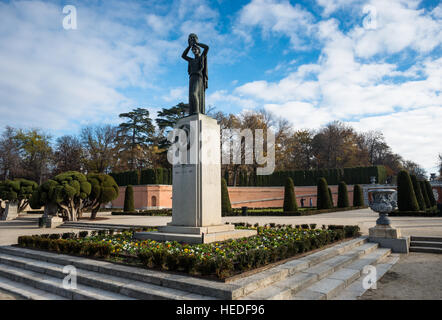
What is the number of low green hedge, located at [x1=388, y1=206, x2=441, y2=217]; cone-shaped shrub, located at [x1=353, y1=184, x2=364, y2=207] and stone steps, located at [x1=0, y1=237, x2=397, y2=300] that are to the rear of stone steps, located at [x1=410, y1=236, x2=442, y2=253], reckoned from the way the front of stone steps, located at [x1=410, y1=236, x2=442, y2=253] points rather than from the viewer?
2

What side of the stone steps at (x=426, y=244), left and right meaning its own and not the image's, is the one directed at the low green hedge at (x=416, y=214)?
back

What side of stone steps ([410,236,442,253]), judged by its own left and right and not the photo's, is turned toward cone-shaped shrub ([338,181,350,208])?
back

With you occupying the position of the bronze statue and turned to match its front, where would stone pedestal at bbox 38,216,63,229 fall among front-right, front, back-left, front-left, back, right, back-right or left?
right

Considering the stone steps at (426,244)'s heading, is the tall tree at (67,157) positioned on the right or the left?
on its right

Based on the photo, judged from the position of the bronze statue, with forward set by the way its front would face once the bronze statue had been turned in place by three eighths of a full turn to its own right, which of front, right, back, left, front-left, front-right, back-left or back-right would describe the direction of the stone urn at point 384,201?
right

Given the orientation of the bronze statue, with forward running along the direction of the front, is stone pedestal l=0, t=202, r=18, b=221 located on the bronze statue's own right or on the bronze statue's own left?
on the bronze statue's own right

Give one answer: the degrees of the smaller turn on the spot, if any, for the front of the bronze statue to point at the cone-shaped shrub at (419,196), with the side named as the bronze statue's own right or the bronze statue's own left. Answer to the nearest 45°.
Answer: approximately 180°

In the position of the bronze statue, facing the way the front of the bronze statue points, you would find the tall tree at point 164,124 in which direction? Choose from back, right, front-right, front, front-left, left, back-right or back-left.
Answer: back-right

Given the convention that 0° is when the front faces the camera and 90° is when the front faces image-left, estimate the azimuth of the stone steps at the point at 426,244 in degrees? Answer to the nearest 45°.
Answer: approximately 0°

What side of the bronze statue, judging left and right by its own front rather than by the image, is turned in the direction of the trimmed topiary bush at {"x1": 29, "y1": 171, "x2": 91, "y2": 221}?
right

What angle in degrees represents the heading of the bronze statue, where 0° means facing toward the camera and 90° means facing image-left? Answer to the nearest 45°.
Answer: approximately 45°

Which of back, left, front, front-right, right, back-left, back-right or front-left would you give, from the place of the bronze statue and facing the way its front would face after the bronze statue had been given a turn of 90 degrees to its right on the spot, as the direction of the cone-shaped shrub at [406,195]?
right

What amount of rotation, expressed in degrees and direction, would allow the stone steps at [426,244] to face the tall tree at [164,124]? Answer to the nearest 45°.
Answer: approximately 135° to its right
